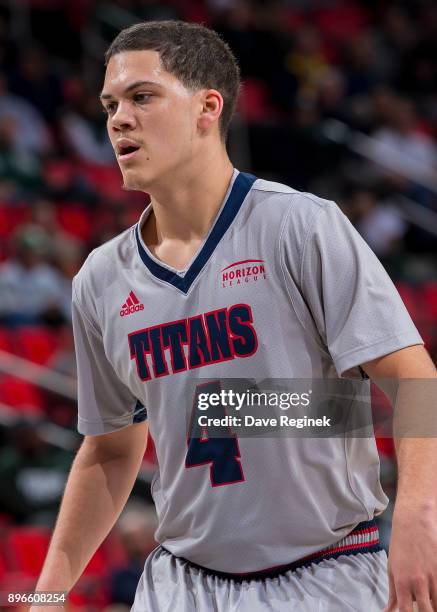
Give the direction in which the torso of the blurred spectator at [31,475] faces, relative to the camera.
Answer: toward the camera

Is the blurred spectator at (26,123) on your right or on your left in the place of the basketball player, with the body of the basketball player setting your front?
on your right

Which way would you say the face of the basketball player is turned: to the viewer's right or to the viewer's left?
to the viewer's left

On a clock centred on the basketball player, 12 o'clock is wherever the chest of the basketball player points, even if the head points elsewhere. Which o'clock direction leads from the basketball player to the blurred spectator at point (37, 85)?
The blurred spectator is roughly at 4 o'clock from the basketball player.

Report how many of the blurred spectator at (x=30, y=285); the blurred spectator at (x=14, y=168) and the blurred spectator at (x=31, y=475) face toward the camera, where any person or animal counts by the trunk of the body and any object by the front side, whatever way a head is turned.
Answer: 3

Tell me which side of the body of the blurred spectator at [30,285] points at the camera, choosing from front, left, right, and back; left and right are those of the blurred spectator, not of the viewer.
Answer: front

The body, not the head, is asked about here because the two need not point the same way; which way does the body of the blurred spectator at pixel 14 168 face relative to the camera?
toward the camera

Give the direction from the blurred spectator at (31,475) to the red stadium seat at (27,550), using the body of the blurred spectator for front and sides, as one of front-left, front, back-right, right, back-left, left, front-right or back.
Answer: front

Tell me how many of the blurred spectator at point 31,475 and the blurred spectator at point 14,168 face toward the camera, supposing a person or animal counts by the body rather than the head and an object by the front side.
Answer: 2
